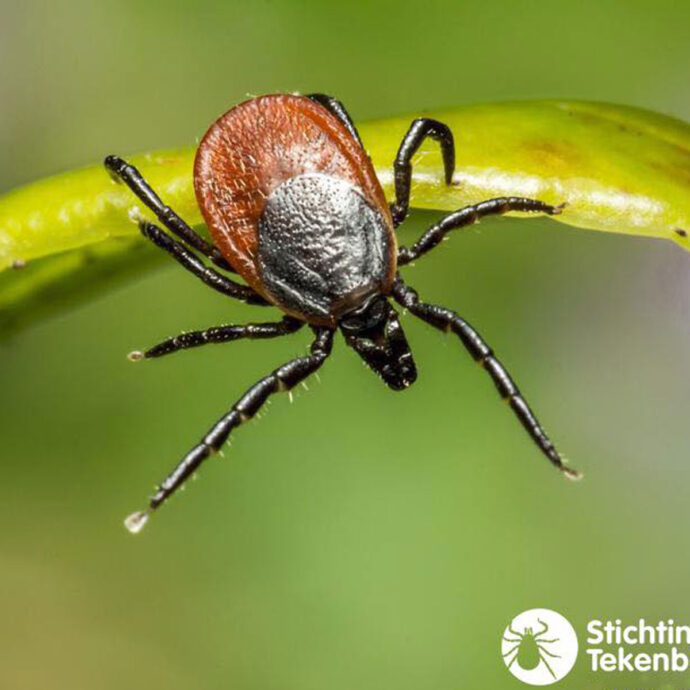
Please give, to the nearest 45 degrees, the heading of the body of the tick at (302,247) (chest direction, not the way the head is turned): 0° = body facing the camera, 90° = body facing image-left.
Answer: approximately 315°
